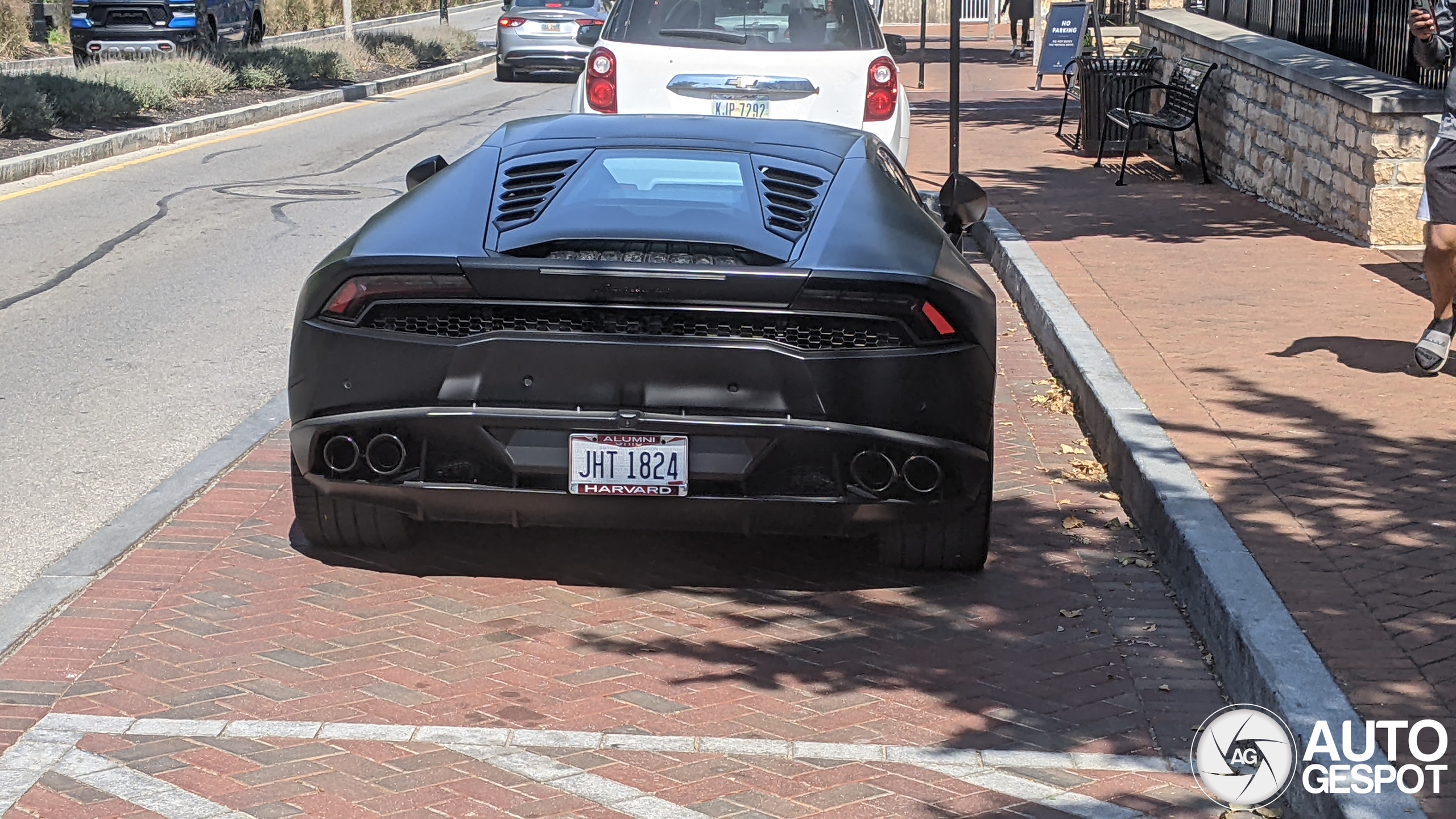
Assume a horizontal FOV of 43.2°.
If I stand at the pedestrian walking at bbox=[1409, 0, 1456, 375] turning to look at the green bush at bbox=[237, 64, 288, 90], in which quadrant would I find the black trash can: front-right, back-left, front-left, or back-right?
front-right

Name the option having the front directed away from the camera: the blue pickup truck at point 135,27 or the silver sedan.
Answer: the silver sedan

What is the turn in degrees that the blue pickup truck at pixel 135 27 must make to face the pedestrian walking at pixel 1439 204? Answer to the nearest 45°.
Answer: approximately 45° to its left

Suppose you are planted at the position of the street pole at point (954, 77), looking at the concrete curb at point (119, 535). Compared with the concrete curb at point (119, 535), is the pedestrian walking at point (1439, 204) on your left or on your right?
left

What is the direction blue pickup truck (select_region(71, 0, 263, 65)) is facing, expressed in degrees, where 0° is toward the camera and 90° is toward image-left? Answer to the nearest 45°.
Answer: approximately 45°

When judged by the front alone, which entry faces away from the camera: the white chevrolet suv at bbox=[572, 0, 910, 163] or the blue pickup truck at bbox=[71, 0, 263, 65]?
the white chevrolet suv

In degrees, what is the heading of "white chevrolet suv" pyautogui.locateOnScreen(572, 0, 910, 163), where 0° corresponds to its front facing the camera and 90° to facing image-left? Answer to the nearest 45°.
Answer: approximately 180°

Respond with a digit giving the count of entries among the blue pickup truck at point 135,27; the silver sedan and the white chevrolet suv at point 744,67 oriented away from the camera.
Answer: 2

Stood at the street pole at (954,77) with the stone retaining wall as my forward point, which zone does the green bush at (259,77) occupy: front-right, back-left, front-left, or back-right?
back-left

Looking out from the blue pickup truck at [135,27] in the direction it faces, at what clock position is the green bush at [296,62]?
The green bush is roughly at 9 o'clock from the blue pickup truck.

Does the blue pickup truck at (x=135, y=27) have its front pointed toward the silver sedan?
no

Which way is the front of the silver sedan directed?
away from the camera

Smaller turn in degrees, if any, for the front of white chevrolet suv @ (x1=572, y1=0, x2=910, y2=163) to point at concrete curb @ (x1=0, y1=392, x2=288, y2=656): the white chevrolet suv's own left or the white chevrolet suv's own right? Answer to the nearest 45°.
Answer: approximately 180°

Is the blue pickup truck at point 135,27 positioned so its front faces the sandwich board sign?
no

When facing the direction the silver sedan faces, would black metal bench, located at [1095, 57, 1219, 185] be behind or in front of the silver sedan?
behind

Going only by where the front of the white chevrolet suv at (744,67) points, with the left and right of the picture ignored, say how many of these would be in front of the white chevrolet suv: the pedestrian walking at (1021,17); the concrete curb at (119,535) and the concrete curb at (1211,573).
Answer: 1

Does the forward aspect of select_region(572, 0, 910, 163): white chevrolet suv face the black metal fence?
no
